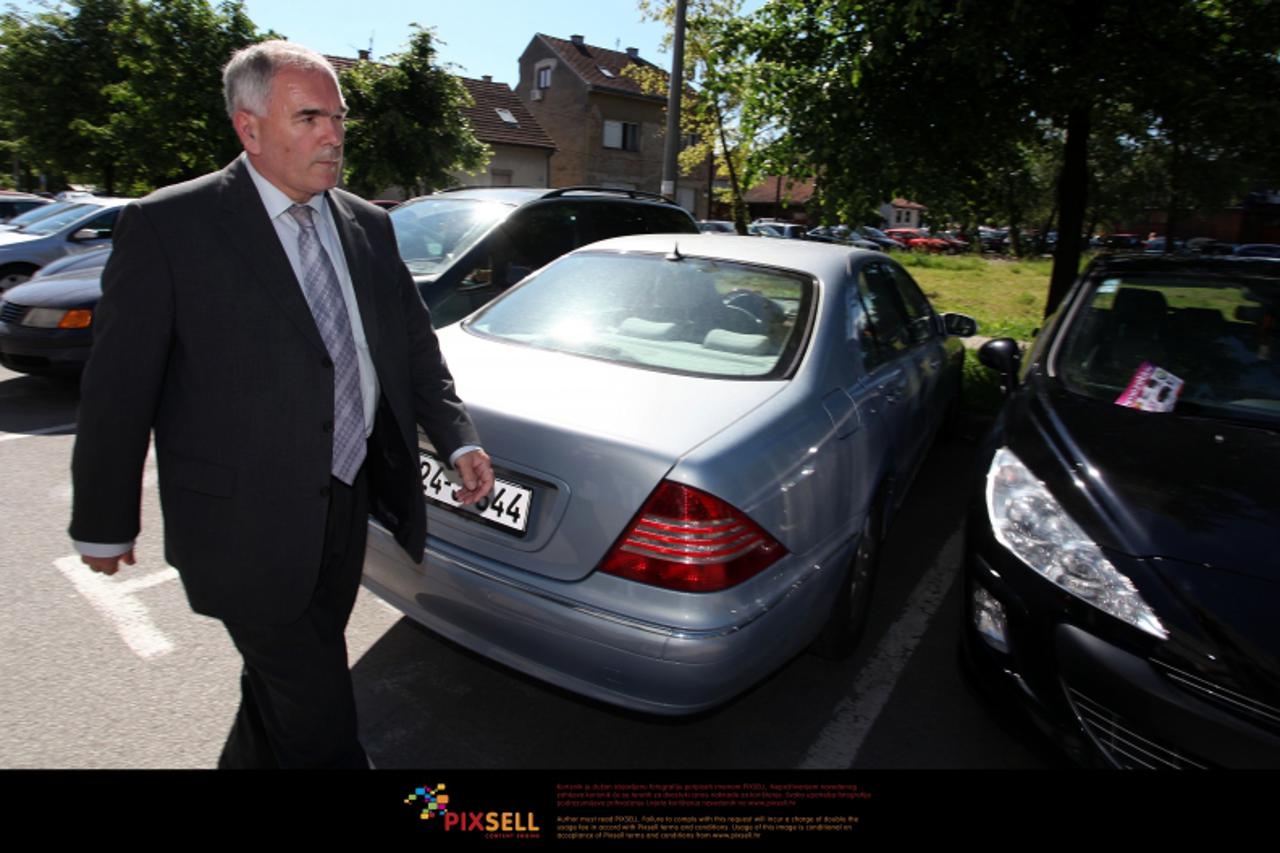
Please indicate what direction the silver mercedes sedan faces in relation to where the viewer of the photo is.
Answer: facing away from the viewer and to the right of the viewer

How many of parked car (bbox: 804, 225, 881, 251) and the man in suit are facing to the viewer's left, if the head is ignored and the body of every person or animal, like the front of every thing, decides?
0

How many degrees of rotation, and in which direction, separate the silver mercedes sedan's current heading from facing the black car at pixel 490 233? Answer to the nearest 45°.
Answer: approximately 45° to its left

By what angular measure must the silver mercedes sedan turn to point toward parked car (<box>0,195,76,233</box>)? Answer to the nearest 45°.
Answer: approximately 90° to its left

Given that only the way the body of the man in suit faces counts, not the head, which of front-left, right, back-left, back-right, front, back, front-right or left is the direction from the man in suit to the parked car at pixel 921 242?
left

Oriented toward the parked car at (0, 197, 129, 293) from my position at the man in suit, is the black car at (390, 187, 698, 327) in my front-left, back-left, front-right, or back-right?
front-right

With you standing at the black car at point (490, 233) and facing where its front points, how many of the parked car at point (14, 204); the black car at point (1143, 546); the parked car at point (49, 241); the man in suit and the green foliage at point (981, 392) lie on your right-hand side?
2

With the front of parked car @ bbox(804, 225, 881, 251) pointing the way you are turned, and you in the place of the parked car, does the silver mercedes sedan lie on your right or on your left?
on your right

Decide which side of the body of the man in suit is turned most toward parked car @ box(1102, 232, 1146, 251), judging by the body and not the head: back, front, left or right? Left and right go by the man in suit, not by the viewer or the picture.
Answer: left

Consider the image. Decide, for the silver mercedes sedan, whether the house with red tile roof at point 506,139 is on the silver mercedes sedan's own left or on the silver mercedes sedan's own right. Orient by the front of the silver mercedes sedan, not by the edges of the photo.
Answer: on the silver mercedes sedan's own left

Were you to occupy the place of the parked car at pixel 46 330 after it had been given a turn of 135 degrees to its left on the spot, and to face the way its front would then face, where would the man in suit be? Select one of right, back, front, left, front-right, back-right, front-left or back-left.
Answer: right

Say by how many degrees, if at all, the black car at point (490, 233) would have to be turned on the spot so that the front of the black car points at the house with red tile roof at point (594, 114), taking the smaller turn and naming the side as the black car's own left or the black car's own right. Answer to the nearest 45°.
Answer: approximately 135° to the black car's own right

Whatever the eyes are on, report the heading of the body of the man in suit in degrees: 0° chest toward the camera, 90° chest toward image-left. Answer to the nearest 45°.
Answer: approximately 315°
